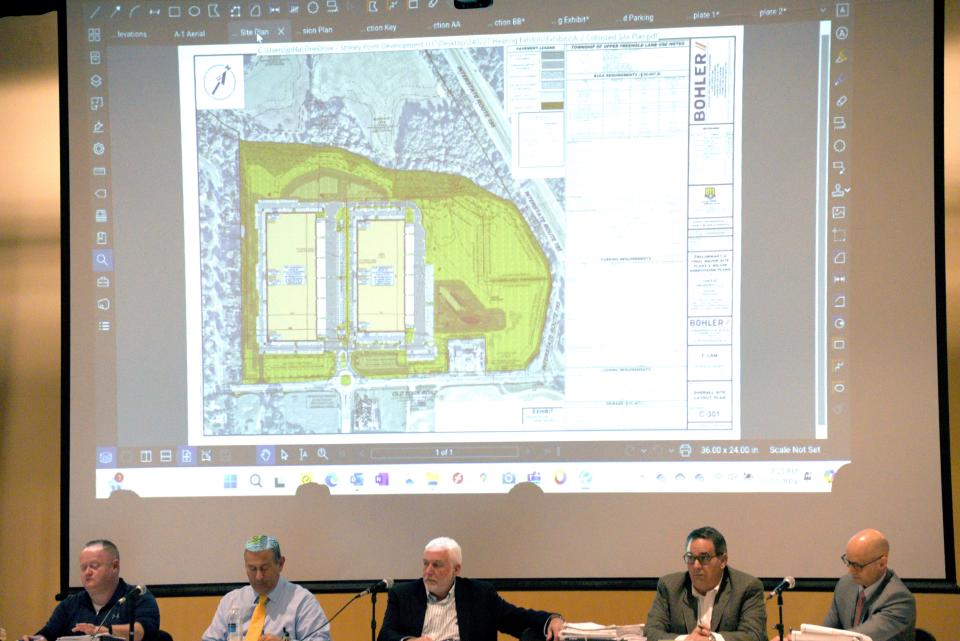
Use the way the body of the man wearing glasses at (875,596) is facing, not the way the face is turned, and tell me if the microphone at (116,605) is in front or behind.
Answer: in front

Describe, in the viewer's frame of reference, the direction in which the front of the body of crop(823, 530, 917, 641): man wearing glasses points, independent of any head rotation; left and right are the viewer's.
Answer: facing the viewer and to the left of the viewer

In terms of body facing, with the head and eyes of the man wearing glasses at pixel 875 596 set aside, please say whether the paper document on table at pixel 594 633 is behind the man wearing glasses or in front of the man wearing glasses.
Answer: in front

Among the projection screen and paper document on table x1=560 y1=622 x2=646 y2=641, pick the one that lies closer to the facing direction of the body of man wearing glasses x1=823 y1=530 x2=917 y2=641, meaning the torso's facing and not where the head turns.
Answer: the paper document on table

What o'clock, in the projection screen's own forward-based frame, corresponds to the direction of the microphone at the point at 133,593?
The microphone is roughly at 2 o'clock from the projection screen.

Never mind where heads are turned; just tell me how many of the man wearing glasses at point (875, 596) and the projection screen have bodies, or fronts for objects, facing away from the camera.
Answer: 0

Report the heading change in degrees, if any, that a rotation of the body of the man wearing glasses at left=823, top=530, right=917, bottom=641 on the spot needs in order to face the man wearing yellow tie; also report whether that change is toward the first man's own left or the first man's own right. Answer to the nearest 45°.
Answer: approximately 45° to the first man's own right

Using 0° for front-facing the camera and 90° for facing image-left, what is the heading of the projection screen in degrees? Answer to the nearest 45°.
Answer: approximately 0°
